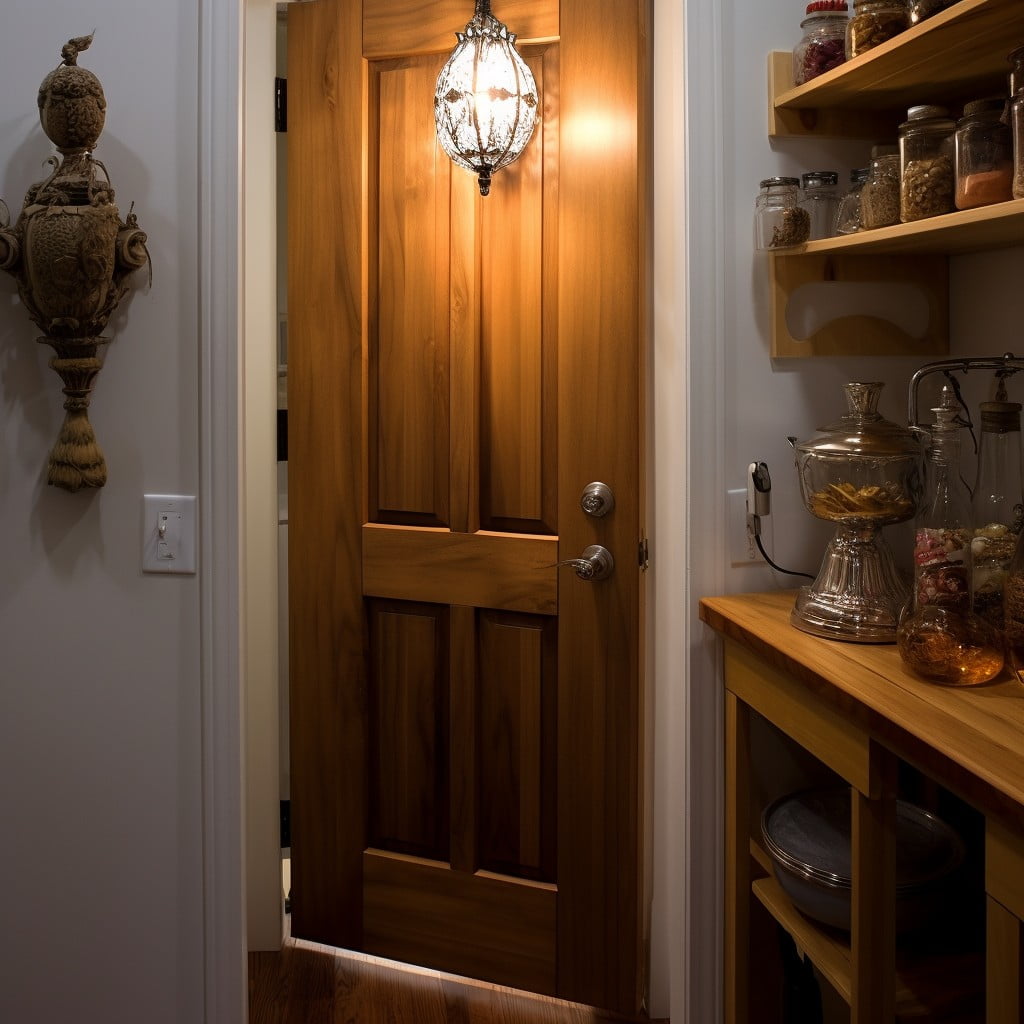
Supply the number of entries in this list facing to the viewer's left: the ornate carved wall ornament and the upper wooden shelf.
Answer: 1

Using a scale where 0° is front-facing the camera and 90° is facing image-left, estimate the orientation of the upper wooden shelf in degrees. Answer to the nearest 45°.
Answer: approximately 90°

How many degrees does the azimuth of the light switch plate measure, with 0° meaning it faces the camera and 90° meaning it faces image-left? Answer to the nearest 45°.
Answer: approximately 0°
